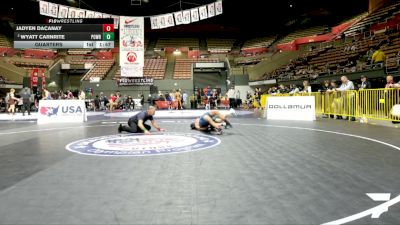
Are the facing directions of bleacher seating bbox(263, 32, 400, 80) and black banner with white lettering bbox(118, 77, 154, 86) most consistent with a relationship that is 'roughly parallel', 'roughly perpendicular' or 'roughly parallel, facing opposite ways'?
roughly perpendicular

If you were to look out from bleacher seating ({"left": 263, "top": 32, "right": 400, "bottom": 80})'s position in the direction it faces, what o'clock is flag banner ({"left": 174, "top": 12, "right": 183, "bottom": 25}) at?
The flag banner is roughly at 12 o'clock from the bleacher seating.

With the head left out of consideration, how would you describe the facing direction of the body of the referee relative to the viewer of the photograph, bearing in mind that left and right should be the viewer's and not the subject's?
facing to the right of the viewer

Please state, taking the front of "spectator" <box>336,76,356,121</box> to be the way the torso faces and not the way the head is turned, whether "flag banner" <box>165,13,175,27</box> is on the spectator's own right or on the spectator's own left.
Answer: on the spectator's own right

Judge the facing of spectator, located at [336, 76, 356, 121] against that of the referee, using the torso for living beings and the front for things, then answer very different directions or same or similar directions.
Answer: very different directions

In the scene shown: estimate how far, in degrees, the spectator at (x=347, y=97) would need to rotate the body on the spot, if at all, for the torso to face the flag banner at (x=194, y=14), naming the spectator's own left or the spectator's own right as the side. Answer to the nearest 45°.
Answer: approximately 90° to the spectator's own right

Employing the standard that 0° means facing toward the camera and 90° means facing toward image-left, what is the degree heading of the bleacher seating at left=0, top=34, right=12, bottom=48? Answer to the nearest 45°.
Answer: approximately 315°

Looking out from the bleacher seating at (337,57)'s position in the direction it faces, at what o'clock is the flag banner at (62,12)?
The flag banner is roughly at 12 o'clock from the bleacher seating.

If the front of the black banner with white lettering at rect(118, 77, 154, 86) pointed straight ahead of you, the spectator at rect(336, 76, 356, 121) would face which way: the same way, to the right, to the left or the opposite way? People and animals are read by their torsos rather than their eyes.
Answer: to the right

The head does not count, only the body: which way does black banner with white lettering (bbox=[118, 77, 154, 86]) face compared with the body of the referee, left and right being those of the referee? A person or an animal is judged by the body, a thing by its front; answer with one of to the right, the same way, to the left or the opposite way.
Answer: to the right

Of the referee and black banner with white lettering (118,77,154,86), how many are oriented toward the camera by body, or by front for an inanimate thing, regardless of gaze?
1

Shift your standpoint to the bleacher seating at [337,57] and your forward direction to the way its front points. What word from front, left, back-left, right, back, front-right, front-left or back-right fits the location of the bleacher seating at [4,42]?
front-right

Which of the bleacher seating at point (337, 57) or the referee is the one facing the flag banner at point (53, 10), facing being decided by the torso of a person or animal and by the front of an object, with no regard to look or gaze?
the bleacher seating

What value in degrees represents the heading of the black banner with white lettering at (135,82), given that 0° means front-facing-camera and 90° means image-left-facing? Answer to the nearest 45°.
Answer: approximately 0°
